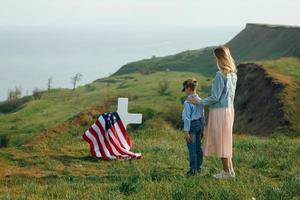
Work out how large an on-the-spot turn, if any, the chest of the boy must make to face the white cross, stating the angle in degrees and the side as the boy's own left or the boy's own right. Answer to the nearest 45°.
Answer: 0° — they already face it

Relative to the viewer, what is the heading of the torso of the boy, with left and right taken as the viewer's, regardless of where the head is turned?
facing away from the viewer and to the left of the viewer

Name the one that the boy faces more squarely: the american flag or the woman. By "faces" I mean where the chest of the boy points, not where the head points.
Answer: the american flag

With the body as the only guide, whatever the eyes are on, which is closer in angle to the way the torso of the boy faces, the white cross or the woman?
the white cross

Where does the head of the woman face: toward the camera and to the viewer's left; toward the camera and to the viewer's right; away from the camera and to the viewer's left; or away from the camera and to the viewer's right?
away from the camera and to the viewer's left

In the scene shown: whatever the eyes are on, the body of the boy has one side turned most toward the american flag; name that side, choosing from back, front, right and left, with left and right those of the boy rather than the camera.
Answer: front

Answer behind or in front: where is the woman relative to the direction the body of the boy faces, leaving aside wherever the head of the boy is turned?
behind
